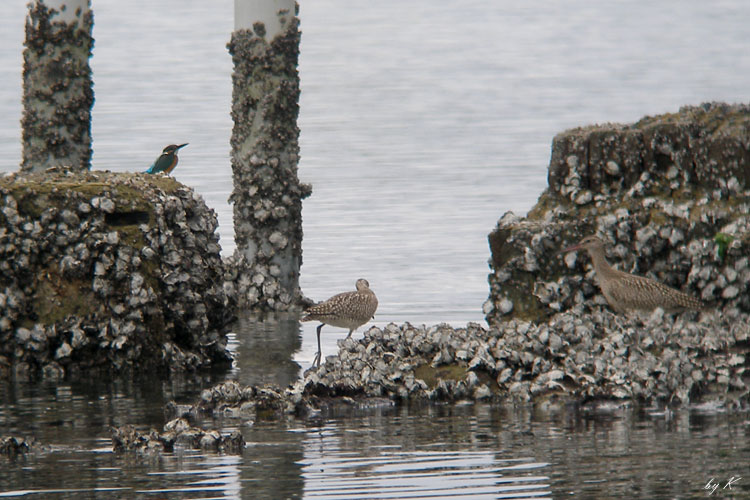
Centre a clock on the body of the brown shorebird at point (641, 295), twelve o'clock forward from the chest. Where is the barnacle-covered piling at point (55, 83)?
The barnacle-covered piling is roughly at 1 o'clock from the brown shorebird.

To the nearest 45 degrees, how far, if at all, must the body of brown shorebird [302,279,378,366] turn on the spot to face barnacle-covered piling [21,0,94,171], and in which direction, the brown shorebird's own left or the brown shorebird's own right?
approximately 135° to the brown shorebird's own left

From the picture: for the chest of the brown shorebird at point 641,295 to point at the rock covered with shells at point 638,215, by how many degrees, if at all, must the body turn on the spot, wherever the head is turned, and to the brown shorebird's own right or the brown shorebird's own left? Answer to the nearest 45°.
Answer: approximately 90° to the brown shorebird's own right

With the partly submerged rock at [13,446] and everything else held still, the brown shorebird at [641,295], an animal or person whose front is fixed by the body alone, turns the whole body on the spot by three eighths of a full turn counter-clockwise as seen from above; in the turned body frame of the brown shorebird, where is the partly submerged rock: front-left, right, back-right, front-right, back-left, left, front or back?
right

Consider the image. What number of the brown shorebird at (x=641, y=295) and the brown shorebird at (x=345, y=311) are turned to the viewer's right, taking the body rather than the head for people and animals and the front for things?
1

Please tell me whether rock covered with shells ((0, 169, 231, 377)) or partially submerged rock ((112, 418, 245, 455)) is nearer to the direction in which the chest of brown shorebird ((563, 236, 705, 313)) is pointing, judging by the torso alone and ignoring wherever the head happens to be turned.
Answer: the rock covered with shells

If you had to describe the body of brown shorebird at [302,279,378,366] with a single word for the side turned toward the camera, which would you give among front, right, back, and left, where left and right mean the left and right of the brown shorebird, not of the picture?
right

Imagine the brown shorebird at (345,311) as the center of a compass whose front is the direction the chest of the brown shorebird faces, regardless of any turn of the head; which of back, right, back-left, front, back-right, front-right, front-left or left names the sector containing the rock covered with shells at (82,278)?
back

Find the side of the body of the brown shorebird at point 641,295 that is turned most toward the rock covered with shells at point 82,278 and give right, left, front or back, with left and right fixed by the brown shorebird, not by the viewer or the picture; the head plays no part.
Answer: front

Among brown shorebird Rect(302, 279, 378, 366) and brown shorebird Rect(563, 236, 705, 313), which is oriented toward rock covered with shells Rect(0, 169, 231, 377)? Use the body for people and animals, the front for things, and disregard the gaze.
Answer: brown shorebird Rect(563, 236, 705, 313)

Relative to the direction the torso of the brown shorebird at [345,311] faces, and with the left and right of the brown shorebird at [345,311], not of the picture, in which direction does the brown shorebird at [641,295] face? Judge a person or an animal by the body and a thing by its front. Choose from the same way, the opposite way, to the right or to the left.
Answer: the opposite way

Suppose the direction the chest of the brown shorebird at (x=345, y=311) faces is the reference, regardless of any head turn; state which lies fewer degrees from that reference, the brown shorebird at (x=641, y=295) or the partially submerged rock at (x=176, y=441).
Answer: the brown shorebird

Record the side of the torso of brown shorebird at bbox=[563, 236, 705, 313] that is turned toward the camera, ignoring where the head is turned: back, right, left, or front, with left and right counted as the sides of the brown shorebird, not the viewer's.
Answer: left

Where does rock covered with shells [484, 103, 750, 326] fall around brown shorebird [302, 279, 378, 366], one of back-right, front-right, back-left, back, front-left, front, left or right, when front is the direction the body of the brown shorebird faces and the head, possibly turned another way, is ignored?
front

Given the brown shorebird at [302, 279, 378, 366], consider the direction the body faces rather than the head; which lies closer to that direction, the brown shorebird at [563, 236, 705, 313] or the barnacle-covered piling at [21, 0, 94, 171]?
the brown shorebird
